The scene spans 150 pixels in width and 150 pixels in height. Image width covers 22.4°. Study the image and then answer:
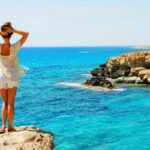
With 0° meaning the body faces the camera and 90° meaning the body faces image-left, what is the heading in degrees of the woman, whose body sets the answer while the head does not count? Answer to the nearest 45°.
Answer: approximately 180°
